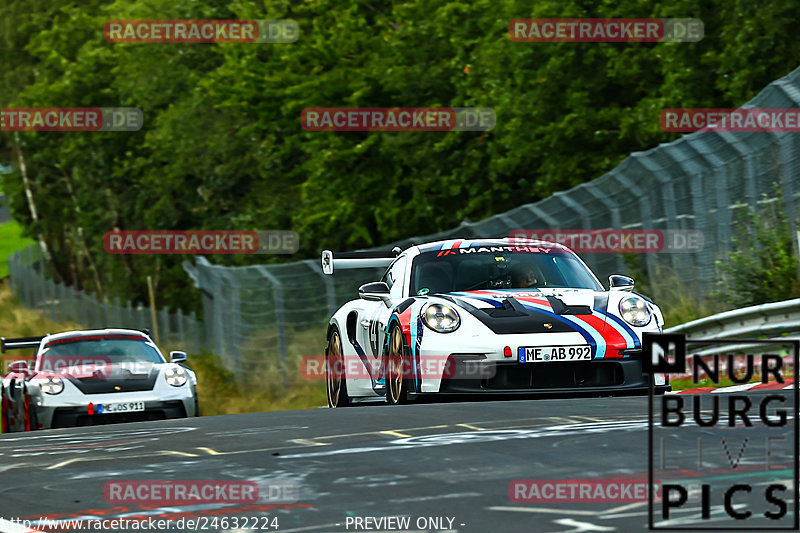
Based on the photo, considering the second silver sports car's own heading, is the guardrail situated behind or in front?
in front

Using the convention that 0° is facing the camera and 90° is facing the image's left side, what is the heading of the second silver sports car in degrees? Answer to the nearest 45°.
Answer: approximately 315°

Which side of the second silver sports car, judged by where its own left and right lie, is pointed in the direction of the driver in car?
front

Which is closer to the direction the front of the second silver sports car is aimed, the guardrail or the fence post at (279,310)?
the guardrail

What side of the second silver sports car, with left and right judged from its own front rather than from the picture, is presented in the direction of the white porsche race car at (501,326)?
front
